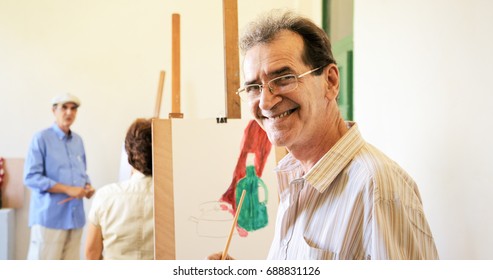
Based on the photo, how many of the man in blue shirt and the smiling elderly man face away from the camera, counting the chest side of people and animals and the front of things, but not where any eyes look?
0

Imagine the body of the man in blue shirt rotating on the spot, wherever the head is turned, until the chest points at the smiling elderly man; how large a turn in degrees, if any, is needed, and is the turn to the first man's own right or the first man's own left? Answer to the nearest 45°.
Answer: approximately 45° to the first man's own right

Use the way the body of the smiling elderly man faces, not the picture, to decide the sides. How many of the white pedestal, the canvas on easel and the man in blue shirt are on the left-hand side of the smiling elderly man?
0

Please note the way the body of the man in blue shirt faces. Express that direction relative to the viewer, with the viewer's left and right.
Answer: facing the viewer and to the right of the viewer

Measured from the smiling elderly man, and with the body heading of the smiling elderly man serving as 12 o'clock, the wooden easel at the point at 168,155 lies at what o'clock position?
The wooden easel is roughly at 3 o'clock from the smiling elderly man.

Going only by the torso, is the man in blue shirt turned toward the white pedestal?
no

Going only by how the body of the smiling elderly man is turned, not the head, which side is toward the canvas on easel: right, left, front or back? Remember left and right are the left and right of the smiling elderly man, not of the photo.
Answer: right

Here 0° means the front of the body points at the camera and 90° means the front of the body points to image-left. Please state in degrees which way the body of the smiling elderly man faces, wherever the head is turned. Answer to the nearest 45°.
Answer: approximately 45°

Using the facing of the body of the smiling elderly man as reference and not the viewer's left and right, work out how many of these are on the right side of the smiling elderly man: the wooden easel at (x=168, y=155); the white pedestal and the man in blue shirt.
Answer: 3

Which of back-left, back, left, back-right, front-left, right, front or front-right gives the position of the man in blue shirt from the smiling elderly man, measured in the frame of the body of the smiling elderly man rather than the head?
right
